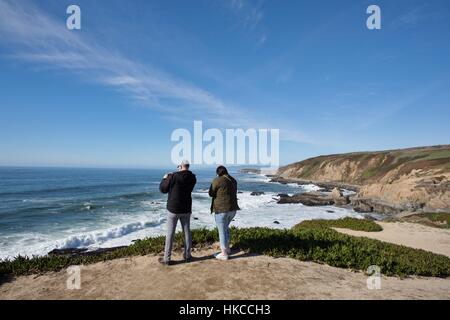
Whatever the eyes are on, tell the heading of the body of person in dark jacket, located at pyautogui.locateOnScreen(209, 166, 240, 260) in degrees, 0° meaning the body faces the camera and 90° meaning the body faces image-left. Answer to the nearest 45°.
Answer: approximately 135°

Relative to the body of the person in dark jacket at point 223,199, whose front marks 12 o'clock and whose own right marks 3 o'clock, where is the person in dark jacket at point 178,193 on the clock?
the person in dark jacket at point 178,193 is roughly at 10 o'clock from the person in dark jacket at point 223,199.

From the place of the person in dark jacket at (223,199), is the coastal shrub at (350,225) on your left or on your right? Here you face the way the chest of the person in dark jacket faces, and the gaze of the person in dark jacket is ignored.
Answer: on your right
